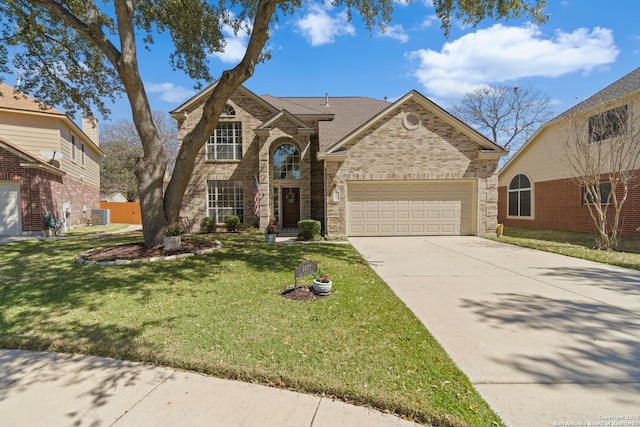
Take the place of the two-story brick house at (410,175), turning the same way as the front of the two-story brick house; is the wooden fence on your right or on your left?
on your right

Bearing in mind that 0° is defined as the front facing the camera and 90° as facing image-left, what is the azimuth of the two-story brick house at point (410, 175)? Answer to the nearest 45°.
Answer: approximately 0°

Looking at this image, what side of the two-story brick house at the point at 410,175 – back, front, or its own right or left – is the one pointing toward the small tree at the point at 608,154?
left

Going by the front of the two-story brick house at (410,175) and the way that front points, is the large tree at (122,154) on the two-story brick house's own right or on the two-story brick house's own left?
on the two-story brick house's own right

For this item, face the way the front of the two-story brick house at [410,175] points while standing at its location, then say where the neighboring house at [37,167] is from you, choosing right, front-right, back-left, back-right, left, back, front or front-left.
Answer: right

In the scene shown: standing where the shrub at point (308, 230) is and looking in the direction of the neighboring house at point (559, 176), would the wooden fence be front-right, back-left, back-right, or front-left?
back-left
